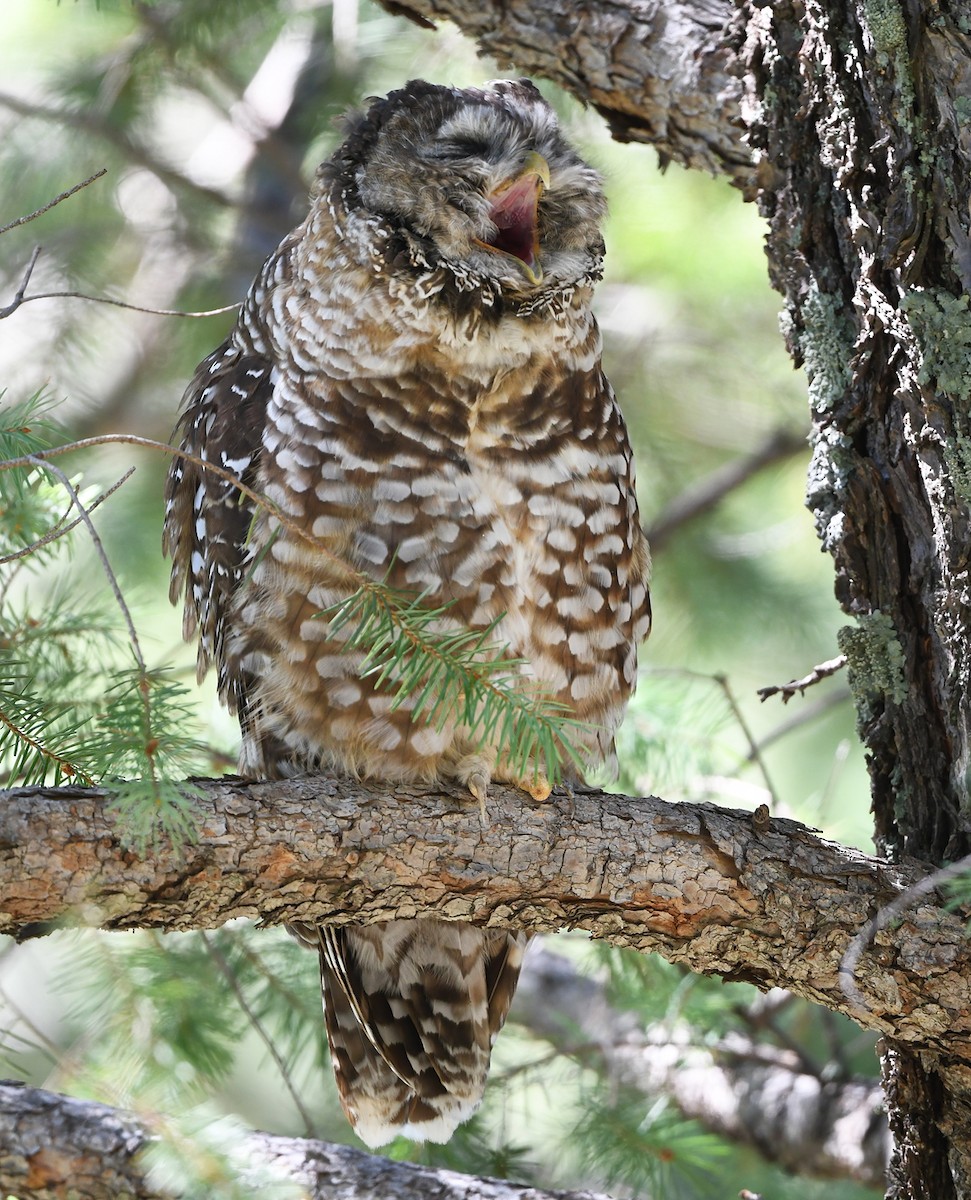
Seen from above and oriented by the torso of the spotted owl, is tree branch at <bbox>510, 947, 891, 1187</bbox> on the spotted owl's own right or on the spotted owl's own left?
on the spotted owl's own left

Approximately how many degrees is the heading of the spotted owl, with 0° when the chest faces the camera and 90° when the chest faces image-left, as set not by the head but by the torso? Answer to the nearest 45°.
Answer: approximately 315°
